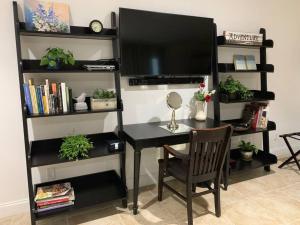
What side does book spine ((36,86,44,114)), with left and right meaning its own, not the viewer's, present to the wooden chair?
left

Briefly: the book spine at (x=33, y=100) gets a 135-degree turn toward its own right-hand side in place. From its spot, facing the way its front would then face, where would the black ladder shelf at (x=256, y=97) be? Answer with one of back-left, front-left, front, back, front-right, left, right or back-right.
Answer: back-right

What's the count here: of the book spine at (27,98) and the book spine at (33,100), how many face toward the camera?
2

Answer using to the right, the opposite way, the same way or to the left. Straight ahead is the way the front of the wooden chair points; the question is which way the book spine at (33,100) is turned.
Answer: the opposite way

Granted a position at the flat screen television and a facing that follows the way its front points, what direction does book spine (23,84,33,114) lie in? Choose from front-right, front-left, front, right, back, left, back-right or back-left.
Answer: right

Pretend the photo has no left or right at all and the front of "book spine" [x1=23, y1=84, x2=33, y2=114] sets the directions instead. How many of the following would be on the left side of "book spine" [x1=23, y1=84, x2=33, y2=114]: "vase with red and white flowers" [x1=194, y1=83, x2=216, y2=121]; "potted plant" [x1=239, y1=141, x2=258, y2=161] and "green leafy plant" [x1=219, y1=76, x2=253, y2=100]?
3

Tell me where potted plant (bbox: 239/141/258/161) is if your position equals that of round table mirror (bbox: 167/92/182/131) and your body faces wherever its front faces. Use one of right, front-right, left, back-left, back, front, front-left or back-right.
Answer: back-left

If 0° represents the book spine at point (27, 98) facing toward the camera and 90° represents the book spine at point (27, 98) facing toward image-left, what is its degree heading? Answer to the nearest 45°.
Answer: approximately 0°

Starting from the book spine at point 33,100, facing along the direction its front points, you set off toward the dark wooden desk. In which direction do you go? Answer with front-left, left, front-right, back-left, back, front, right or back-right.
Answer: left

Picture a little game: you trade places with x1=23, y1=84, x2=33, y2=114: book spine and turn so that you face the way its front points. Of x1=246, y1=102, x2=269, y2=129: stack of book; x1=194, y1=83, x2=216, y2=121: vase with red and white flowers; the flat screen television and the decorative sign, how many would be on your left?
4
